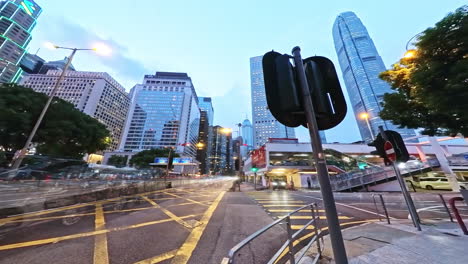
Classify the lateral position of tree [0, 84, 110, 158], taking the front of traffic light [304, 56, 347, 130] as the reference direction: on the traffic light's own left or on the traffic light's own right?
on the traffic light's own left

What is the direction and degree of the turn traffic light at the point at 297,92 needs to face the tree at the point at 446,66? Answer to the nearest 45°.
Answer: approximately 45° to its right

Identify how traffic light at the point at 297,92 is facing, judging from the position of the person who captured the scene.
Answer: facing away from the viewer

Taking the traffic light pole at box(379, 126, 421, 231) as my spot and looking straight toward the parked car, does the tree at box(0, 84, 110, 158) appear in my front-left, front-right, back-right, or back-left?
back-left

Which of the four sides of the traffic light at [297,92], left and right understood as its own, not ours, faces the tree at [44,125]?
left

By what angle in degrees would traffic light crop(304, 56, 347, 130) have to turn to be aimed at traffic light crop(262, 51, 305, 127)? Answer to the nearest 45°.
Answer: approximately 135° to its left

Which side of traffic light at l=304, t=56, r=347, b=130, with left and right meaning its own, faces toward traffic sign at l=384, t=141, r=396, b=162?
front

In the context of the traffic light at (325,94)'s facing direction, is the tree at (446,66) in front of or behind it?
in front

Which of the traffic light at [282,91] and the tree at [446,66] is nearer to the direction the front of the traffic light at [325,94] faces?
the tree

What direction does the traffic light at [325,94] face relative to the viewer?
away from the camera

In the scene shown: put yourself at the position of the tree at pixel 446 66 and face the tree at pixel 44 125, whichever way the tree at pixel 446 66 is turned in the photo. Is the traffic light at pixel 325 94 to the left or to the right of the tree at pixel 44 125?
left

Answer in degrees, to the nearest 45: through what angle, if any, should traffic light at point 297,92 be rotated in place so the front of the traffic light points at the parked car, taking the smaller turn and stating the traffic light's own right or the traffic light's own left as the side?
approximately 45° to the traffic light's own right
